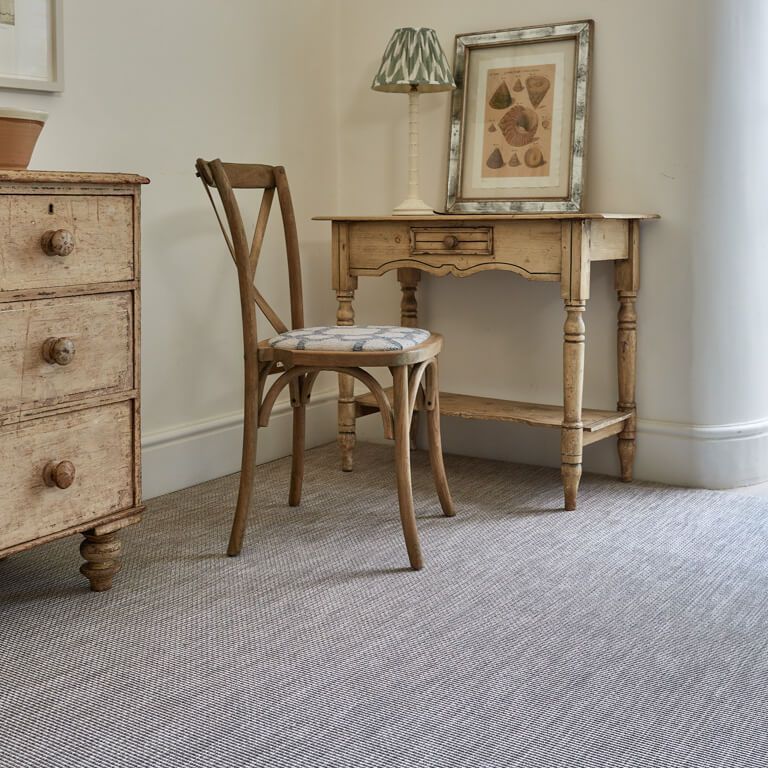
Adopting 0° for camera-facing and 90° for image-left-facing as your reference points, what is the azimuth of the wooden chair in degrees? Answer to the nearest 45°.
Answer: approximately 270°

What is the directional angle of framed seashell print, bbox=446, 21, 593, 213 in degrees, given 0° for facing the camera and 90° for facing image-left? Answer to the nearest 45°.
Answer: approximately 45°

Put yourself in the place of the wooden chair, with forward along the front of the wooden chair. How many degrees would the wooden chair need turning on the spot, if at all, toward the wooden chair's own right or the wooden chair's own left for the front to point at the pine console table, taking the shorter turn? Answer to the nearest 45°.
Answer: approximately 45° to the wooden chair's own left

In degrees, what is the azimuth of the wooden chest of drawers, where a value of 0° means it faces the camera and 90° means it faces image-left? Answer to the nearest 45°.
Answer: approximately 315°

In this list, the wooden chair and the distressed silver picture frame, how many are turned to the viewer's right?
1

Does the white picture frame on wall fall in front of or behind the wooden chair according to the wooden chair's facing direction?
behind

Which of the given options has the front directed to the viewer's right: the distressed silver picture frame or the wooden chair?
the wooden chair

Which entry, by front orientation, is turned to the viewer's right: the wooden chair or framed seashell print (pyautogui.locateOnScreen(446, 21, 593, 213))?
the wooden chair
